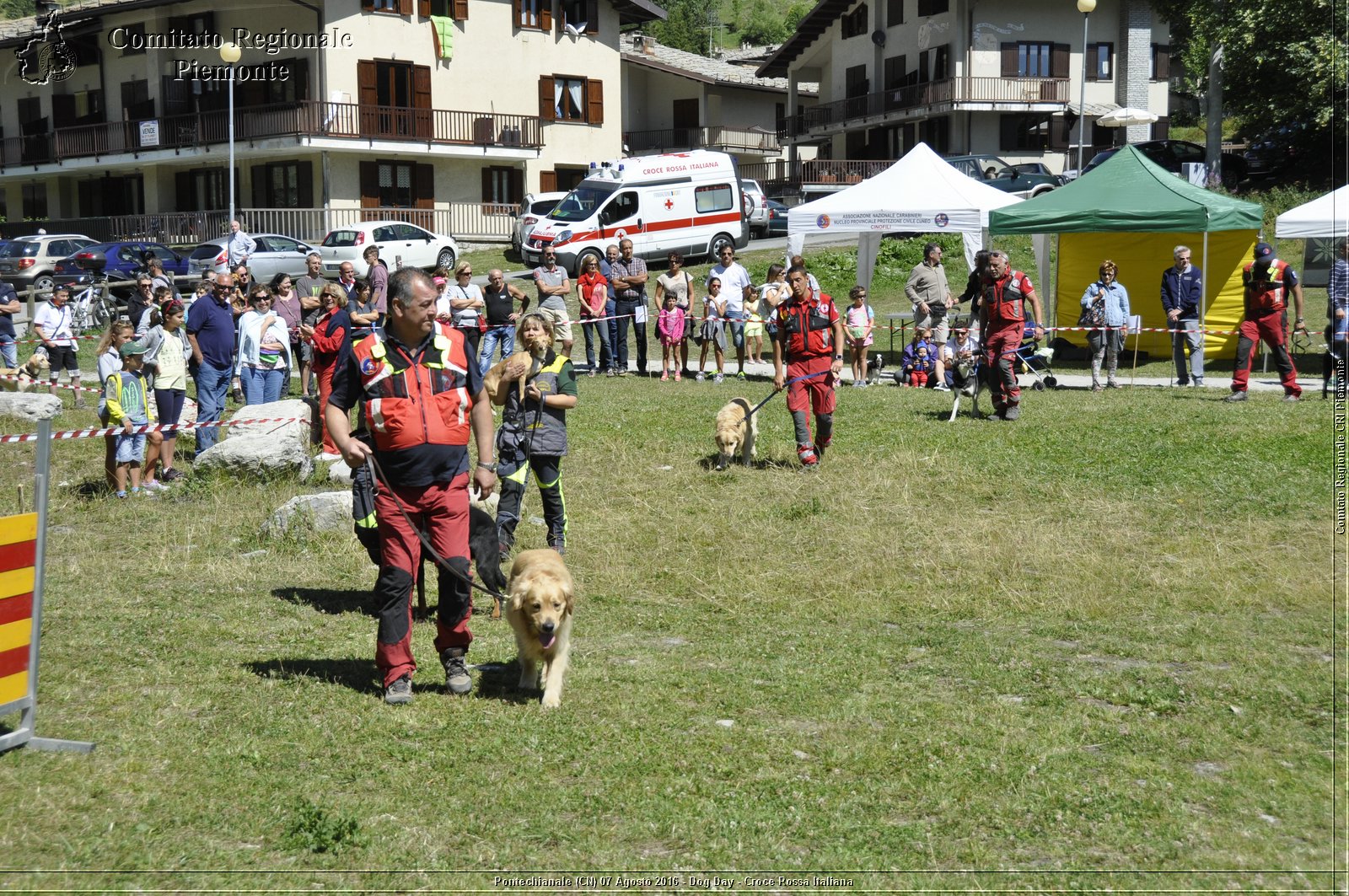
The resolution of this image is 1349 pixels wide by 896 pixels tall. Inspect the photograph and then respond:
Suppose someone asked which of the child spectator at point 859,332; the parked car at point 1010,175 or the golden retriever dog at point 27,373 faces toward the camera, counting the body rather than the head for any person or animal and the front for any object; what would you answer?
the child spectator

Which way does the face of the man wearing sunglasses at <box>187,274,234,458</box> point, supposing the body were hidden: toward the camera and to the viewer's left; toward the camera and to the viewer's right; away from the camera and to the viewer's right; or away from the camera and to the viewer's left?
toward the camera and to the viewer's right

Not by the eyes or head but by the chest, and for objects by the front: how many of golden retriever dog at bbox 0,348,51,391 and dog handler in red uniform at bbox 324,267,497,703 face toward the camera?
1

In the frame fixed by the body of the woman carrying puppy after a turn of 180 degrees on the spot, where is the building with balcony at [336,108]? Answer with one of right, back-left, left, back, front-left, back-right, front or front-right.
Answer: front

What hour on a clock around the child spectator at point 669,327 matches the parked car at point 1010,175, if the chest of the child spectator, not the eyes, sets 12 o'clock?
The parked car is roughly at 7 o'clock from the child spectator.

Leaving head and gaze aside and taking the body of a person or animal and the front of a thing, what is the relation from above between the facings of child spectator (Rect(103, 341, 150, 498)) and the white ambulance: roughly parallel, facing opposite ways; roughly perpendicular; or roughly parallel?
roughly perpendicular

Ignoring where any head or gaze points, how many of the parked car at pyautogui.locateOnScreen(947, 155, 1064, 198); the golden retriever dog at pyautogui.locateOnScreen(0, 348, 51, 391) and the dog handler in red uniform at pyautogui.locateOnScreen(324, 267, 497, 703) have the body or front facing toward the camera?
1

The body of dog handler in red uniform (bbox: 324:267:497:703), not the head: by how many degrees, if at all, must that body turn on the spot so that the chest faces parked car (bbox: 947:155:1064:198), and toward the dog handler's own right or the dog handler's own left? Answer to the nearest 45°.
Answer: approximately 135° to the dog handler's own left

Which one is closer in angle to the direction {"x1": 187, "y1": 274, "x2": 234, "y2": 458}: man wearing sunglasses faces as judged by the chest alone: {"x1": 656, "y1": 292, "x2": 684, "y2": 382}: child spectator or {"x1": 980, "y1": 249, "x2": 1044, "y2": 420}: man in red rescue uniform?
the man in red rescue uniform

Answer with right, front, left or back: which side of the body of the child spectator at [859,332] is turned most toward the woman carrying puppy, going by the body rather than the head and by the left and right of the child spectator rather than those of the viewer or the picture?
front

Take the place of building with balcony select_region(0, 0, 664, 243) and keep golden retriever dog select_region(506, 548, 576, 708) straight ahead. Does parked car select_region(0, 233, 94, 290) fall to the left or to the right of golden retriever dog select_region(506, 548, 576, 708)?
right

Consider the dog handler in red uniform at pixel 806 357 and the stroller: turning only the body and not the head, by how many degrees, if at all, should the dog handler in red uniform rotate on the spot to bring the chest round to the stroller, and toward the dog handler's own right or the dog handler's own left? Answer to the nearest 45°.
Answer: approximately 135° to the dog handler's own left

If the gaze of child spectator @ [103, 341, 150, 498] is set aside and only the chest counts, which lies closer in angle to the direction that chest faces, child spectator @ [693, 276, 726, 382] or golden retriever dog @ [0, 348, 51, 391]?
the child spectator

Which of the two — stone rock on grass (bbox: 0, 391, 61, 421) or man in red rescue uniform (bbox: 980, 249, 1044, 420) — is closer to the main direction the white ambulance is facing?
the stone rock on grass

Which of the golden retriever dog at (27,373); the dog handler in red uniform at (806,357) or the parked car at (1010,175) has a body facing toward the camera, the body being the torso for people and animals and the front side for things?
the dog handler in red uniform

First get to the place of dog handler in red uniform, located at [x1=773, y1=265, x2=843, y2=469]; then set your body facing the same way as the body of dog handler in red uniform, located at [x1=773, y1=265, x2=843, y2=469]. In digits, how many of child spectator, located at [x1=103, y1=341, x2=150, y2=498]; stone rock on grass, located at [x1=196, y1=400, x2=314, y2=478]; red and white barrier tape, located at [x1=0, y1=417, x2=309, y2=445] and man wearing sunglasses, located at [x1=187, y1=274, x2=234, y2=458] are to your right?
4
